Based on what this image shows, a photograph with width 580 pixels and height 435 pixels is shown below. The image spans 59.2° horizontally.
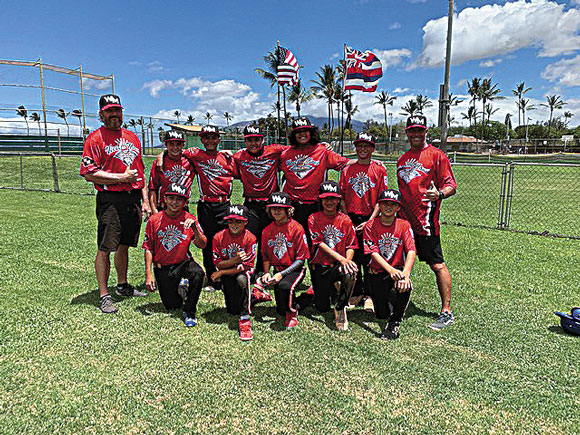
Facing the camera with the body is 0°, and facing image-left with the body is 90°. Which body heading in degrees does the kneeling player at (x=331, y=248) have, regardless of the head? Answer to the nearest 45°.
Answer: approximately 0°

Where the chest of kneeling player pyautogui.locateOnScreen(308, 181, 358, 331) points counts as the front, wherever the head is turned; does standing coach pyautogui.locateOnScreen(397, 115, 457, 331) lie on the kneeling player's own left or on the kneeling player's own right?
on the kneeling player's own left

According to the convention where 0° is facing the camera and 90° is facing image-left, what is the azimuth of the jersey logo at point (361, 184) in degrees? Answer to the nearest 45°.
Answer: approximately 0°

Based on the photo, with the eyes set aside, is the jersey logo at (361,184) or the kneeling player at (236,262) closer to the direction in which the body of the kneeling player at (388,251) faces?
the kneeling player

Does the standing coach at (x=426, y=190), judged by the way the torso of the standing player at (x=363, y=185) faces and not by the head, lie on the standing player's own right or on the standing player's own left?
on the standing player's own left

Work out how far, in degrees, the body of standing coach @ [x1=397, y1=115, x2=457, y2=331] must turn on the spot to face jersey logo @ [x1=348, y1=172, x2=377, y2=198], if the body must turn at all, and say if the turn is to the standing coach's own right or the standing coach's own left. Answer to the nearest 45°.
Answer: approximately 45° to the standing coach's own right

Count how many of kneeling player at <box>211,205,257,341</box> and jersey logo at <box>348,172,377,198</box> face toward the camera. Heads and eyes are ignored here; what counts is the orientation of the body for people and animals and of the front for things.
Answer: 2
